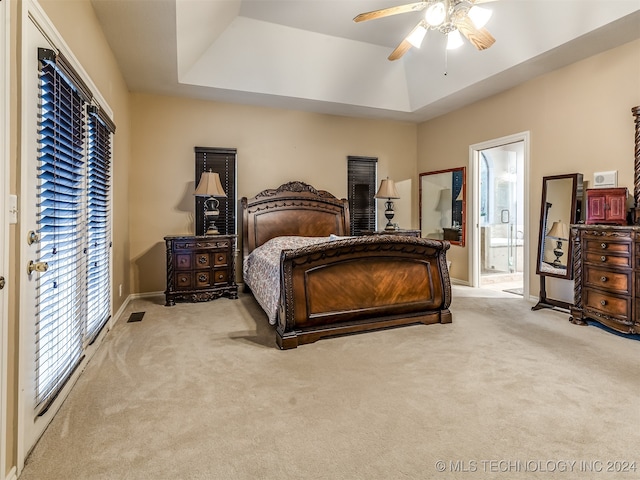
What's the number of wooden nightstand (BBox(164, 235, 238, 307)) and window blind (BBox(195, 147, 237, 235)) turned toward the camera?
2

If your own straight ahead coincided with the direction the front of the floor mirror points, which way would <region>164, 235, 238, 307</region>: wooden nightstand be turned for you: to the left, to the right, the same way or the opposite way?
to the left

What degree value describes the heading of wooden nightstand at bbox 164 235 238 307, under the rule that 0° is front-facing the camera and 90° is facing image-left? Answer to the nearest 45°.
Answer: approximately 0°

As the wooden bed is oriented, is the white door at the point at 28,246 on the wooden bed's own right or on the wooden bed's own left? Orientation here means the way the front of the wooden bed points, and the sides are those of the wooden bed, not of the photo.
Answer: on the wooden bed's own right

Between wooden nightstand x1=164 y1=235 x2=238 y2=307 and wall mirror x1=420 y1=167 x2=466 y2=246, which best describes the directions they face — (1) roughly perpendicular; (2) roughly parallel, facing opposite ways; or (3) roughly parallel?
roughly perpendicular

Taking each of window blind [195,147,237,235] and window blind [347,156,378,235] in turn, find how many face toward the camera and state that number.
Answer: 2

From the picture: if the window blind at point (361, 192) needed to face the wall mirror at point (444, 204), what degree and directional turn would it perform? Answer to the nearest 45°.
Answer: approximately 90° to its left

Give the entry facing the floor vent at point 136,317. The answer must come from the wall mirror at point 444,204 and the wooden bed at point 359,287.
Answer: the wall mirror

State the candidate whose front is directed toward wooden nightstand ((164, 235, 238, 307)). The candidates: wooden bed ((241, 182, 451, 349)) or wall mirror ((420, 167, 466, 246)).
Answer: the wall mirror

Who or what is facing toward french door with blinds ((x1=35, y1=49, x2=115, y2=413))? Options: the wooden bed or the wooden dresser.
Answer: the wooden dresser

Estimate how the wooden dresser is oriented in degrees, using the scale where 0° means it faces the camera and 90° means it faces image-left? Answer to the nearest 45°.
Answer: approximately 45°
